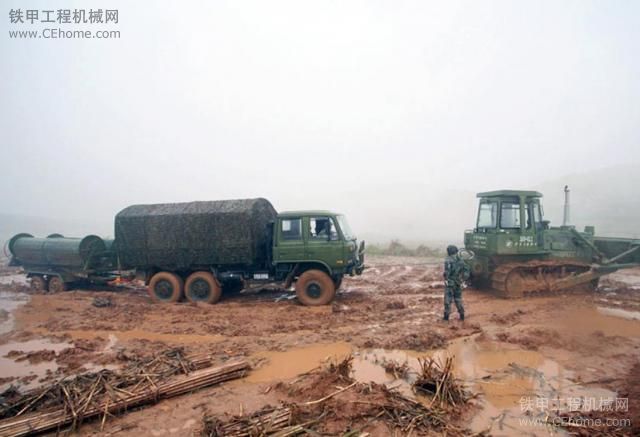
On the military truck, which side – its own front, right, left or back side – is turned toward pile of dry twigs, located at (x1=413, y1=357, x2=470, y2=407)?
right

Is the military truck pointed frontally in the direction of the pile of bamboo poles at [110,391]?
no

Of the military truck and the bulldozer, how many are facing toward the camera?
0

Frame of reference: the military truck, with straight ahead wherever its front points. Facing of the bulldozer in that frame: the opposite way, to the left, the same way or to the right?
the same way

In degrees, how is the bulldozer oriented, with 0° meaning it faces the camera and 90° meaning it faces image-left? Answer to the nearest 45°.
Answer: approximately 225°

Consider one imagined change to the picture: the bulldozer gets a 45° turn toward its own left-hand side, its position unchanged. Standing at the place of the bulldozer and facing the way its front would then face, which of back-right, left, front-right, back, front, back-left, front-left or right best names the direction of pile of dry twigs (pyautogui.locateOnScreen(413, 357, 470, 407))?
back

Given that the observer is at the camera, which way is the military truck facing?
facing to the right of the viewer

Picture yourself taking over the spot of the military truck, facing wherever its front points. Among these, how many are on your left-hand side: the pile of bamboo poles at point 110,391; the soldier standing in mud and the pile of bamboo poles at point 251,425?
0

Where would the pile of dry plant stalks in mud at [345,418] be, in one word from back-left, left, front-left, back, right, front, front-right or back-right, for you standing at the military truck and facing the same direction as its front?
right

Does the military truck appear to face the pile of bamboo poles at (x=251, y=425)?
no

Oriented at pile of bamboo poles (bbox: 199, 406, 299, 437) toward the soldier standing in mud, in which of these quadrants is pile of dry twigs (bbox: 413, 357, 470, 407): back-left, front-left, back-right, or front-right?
front-right

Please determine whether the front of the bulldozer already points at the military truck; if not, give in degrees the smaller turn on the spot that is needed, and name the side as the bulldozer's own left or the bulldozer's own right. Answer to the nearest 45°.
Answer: approximately 180°

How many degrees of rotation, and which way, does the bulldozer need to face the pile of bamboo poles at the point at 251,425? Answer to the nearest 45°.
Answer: approximately 135° to its right

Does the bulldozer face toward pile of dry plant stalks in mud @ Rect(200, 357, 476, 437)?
no

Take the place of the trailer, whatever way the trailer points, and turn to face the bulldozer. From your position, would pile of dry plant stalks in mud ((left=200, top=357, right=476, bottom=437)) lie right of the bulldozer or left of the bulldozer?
right

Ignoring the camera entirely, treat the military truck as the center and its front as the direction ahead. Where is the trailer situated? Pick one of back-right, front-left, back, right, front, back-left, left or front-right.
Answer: back-left

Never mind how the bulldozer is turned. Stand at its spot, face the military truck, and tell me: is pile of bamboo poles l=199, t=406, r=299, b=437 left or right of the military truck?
left
